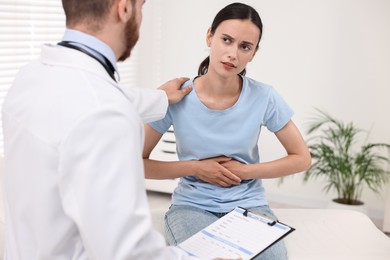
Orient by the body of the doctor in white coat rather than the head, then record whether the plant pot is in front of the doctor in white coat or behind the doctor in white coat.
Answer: in front

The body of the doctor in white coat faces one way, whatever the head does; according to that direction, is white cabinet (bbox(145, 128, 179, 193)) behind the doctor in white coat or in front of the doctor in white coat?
in front

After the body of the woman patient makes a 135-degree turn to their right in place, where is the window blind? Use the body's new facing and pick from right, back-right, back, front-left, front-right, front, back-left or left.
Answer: front

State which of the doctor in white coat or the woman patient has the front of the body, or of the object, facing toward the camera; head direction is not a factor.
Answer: the woman patient

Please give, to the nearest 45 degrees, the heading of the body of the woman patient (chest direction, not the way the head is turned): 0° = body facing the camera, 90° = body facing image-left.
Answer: approximately 0°

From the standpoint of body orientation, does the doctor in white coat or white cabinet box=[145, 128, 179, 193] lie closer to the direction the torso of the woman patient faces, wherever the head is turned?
the doctor in white coat

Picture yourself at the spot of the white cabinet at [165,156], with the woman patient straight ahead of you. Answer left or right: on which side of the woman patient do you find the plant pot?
left

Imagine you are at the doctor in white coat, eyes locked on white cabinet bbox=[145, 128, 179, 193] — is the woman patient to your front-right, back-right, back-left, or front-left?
front-right

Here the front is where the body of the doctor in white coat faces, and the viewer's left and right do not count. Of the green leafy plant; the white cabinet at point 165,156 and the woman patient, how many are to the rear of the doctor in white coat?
0

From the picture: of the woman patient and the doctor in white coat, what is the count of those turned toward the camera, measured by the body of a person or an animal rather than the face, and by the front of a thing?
1

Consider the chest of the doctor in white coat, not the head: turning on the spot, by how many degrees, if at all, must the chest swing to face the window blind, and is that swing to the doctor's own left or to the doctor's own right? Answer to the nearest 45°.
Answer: approximately 45° to the doctor's own left

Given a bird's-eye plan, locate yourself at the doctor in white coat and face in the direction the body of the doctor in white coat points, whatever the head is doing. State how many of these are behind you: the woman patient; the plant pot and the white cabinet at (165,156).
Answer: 0

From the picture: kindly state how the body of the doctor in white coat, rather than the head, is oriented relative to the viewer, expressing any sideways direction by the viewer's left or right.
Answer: facing away from the viewer and to the right of the viewer
